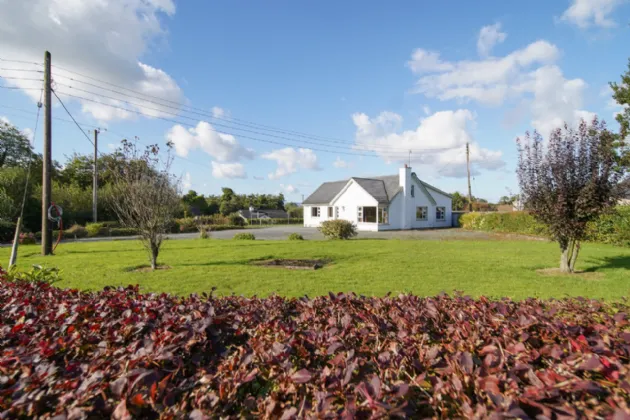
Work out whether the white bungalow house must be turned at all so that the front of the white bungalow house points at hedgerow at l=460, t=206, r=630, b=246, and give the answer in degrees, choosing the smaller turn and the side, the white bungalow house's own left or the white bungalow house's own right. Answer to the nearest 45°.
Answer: approximately 90° to the white bungalow house's own left

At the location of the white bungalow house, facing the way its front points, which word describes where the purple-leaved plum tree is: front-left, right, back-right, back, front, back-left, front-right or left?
front-left

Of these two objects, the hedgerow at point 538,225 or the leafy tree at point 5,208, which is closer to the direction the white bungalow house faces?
the leafy tree

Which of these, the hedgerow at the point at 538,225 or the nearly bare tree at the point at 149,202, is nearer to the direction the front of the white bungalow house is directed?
the nearly bare tree

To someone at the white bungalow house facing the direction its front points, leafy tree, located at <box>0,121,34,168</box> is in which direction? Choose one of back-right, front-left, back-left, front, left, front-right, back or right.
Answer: front-right

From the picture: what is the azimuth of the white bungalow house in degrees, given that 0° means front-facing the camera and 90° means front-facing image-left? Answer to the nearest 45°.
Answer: approximately 45°

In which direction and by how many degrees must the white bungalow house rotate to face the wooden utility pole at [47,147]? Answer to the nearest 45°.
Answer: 0° — it already faces it

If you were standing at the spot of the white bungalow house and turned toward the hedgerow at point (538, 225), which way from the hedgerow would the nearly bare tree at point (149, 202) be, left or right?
right
